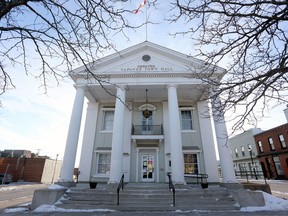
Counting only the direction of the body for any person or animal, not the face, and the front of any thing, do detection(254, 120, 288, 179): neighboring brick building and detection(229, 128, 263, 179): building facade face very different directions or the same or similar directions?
same or similar directions

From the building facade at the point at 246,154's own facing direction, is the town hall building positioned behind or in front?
in front

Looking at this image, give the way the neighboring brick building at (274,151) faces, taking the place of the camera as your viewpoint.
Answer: facing the viewer and to the left of the viewer

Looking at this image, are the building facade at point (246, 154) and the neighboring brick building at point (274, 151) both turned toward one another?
no

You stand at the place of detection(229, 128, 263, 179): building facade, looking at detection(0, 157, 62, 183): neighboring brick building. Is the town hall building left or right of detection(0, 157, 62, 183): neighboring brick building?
left

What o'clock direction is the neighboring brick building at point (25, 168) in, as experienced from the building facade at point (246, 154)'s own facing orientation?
The neighboring brick building is roughly at 12 o'clock from the building facade.

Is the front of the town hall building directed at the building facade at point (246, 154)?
no

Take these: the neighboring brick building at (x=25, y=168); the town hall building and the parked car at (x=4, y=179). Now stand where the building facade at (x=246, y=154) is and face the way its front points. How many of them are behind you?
0

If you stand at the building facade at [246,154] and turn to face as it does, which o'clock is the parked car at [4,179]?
The parked car is roughly at 12 o'clock from the building facade.

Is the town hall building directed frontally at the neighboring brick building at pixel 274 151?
no

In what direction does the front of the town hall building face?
toward the camera

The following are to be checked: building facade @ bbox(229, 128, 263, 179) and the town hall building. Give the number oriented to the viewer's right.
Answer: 0

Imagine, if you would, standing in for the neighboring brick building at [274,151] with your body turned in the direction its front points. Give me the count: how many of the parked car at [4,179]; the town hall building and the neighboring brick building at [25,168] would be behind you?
0

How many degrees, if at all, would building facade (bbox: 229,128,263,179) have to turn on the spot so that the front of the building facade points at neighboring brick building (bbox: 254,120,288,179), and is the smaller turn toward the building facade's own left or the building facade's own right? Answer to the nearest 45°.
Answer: approximately 90° to the building facade's own left

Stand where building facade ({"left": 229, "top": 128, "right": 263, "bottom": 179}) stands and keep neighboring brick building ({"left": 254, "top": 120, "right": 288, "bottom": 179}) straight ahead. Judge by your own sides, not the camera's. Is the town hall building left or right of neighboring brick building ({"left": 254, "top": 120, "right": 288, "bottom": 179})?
right

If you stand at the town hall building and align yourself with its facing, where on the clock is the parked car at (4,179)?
The parked car is roughly at 4 o'clock from the town hall building.
